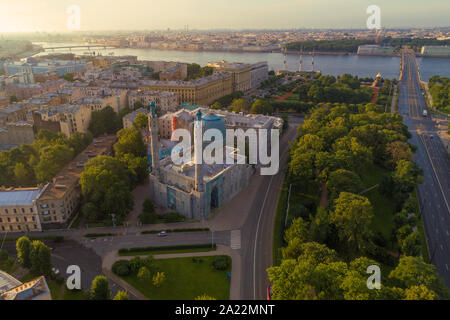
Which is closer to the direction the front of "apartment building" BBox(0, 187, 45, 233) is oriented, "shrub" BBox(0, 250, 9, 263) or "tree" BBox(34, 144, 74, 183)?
the shrub

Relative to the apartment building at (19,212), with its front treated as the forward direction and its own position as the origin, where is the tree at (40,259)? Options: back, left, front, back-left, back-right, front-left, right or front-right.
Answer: front

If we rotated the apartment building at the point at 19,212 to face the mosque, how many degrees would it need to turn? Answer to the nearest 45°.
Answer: approximately 90° to its left

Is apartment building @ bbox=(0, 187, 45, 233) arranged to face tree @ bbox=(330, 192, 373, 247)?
no

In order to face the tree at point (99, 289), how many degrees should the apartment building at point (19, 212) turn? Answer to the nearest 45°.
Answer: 0° — it already faces it

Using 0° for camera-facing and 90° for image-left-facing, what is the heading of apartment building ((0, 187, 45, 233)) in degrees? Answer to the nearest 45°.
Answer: approximately 0°

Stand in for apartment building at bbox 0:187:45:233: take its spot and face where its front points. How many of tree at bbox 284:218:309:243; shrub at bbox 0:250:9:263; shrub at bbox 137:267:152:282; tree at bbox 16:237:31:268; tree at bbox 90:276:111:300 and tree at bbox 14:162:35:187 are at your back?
1

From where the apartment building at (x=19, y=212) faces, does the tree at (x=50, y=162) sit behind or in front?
behind

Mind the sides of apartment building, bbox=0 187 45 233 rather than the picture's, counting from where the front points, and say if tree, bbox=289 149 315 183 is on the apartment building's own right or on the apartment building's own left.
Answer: on the apartment building's own left

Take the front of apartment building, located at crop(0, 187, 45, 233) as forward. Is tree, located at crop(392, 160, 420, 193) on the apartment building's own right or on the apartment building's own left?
on the apartment building's own left

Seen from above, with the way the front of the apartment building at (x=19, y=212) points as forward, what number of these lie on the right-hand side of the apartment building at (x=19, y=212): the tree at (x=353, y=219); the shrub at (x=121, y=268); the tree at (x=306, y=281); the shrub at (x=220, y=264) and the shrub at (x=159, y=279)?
0

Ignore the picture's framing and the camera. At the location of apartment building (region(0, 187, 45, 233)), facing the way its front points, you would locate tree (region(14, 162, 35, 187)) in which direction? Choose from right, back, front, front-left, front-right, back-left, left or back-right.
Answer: back

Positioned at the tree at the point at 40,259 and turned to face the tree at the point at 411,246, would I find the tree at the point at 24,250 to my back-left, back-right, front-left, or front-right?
back-left

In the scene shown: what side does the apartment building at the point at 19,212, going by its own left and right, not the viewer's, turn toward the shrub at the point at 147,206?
left

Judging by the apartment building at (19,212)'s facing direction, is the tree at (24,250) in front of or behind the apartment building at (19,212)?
in front

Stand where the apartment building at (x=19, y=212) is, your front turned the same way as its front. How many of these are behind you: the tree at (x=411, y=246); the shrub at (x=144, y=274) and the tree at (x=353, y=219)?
0

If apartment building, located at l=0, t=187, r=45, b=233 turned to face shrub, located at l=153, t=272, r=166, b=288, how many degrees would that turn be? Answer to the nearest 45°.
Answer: approximately 45° to its left

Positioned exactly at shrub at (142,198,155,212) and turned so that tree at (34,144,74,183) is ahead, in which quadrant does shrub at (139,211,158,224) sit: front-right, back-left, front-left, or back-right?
back-left

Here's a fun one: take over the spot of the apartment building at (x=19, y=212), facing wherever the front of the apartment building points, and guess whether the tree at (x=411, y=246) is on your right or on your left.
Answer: on your left
